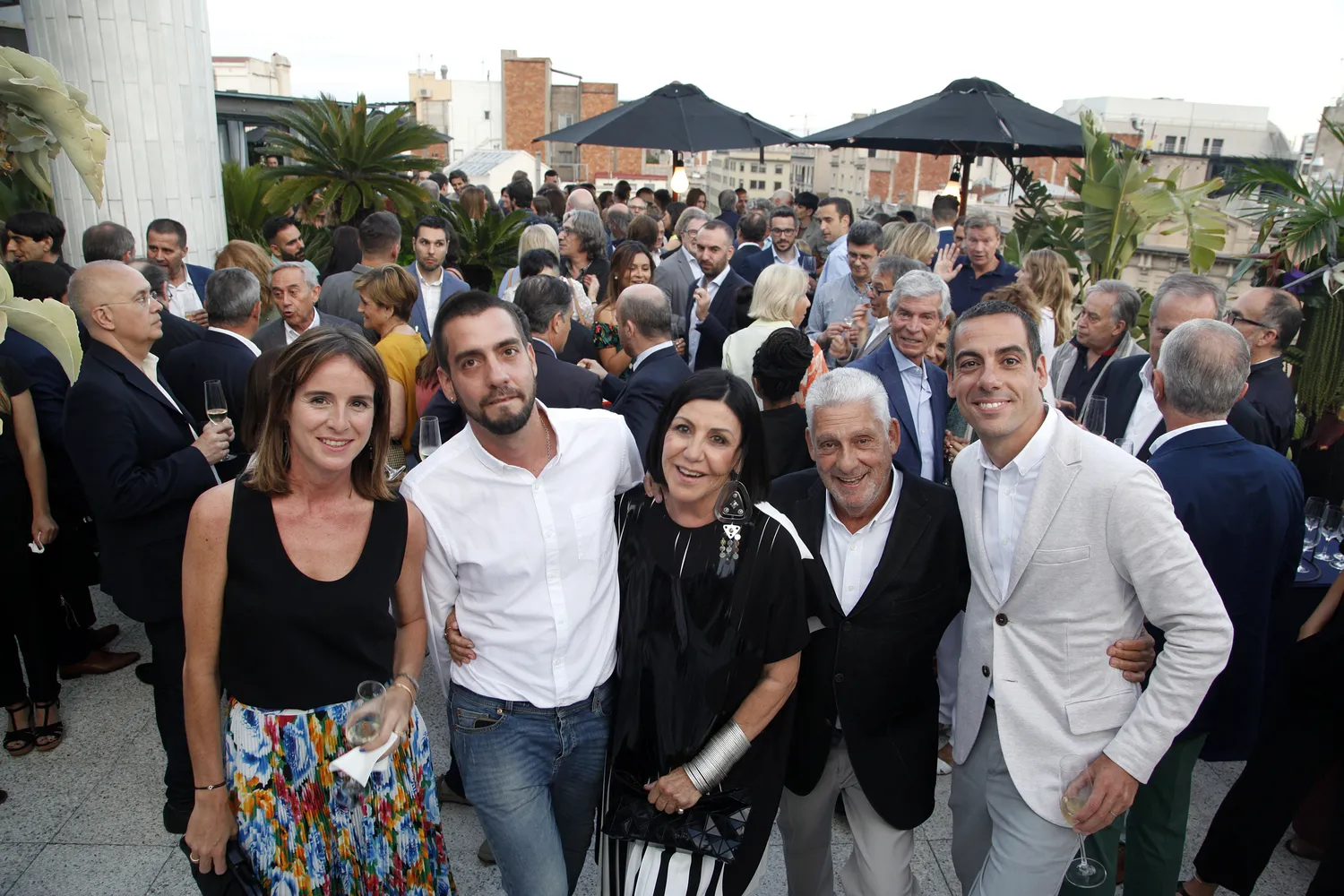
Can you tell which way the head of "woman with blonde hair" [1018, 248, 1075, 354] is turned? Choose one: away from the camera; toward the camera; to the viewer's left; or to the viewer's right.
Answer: to the viewer's left

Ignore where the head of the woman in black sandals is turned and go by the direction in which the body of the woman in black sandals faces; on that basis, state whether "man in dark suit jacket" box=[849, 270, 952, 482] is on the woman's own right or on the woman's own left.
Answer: on the woman's own left

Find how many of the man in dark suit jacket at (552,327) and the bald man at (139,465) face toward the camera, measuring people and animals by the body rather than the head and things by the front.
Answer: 0

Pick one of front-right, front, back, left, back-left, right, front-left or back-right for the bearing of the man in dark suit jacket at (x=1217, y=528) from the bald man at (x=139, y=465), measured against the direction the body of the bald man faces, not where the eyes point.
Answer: front-right

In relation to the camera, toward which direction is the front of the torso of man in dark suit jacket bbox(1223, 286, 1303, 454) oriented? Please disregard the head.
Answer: to the viewer's left

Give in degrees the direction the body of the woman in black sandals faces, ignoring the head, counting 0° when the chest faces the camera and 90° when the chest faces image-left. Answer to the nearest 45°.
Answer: approximately 0°

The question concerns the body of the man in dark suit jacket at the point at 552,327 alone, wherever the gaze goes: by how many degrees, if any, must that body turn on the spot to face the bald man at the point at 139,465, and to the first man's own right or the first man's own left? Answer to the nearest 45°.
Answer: approximately 180°

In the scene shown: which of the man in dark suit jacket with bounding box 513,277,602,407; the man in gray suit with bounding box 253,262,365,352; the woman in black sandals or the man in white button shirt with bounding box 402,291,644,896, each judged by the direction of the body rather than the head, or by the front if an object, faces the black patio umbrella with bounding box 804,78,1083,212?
the man in dark suit jacket

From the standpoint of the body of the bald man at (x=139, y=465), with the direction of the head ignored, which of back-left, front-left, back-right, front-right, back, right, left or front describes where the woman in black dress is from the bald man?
front-right

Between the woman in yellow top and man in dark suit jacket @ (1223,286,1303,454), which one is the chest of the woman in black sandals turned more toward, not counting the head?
the man in dark suit jacket

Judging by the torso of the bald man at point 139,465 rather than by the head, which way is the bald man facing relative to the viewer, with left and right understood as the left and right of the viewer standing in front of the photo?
facing to the right of the viewer

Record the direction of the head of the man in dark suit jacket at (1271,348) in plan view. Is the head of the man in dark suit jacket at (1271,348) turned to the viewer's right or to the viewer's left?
to the viewer's left
